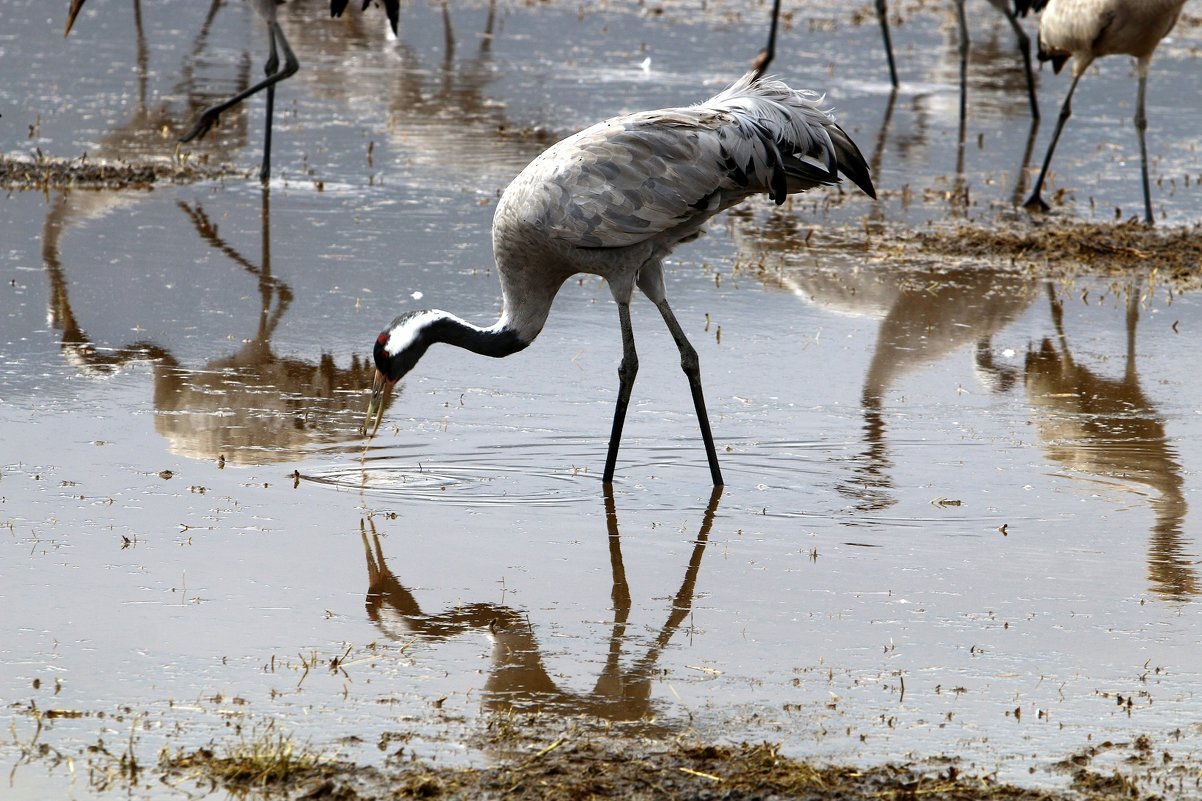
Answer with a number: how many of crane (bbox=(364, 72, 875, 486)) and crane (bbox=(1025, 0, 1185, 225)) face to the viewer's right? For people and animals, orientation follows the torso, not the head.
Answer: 1

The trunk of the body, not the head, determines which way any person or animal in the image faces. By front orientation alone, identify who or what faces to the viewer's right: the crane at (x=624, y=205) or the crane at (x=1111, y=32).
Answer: the crane at (x=1111, y=32)

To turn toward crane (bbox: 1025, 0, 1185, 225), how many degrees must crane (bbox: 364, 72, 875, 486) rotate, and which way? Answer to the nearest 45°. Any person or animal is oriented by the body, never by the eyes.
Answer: approximately 135° to its right

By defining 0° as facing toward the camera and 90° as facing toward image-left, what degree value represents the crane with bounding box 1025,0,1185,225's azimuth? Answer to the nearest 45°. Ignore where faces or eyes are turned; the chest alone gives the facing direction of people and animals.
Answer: approximately 270°

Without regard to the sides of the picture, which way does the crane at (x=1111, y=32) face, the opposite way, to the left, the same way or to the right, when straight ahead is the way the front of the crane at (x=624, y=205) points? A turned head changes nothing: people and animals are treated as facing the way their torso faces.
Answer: the opposite way

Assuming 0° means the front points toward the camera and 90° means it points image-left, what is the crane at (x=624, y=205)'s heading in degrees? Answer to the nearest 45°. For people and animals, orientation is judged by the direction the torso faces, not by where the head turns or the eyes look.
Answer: approximately 90°
